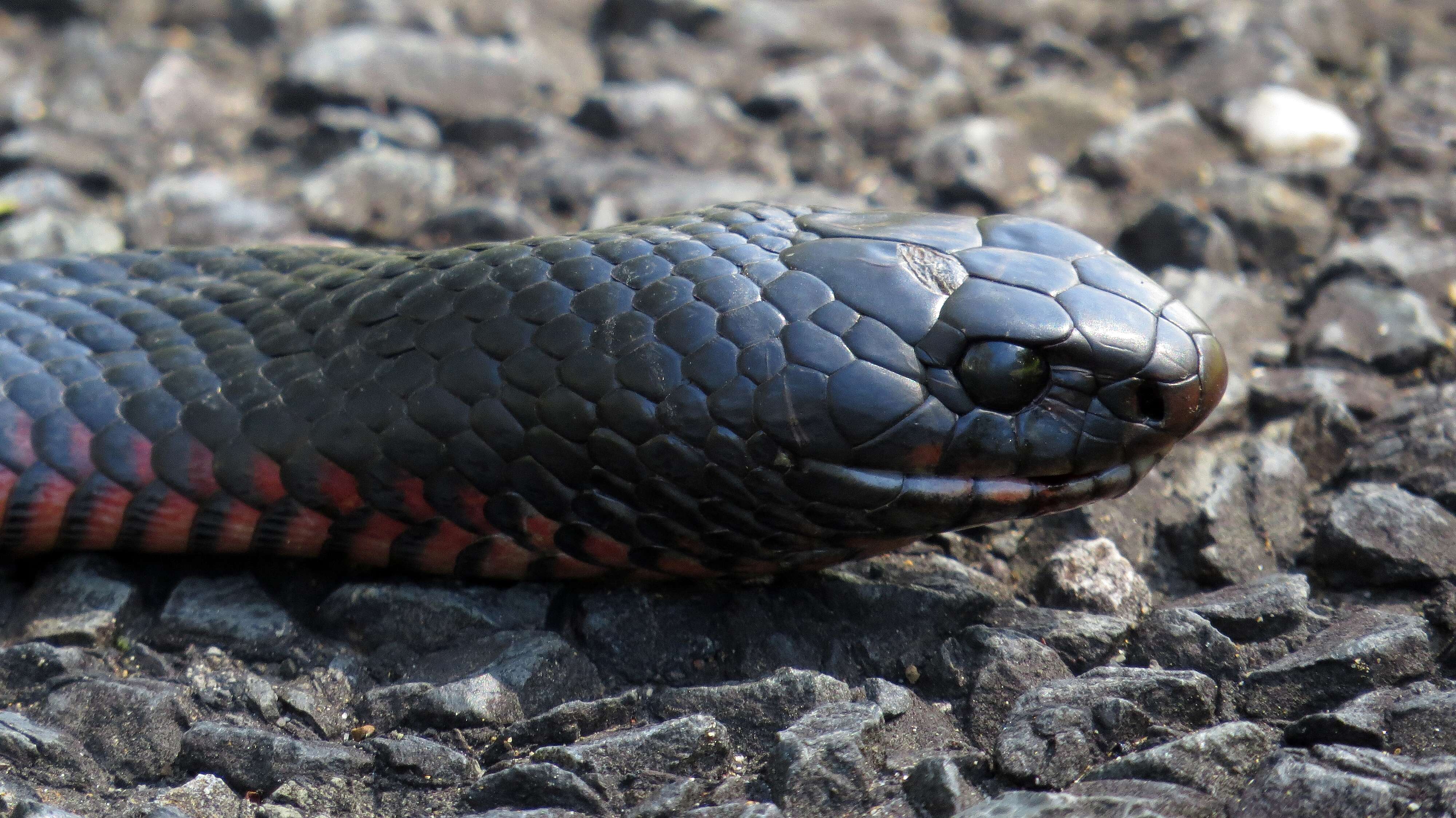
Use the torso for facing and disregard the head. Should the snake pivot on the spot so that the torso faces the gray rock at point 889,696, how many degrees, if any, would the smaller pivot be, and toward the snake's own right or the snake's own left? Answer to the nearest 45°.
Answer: approximately 45° to the snake's own right

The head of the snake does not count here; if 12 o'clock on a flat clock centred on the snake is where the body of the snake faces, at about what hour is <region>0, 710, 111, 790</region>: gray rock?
The gray rock is roughly at 5 o'clock from the snake.

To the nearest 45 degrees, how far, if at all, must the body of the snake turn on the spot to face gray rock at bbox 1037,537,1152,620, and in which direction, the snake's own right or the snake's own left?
0° — it already faces it

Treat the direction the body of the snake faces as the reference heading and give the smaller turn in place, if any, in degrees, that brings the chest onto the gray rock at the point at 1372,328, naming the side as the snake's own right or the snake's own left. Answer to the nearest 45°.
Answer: approximately 45° to the snake's own left

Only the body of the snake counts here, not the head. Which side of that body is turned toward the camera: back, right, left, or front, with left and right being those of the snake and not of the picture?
right

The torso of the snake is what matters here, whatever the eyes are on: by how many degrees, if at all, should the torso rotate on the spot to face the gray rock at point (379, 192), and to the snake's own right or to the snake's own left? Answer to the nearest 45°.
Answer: approximately 135° to the snake's own left

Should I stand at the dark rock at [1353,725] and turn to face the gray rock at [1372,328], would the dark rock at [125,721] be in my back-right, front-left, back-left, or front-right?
back-left

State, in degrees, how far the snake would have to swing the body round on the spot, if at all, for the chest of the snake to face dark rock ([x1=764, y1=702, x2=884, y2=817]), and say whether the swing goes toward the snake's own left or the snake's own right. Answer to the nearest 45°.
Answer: approximately 45° to the snake's own right

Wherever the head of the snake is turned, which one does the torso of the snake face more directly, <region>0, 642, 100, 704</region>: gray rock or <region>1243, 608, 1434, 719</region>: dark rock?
the dark rock
